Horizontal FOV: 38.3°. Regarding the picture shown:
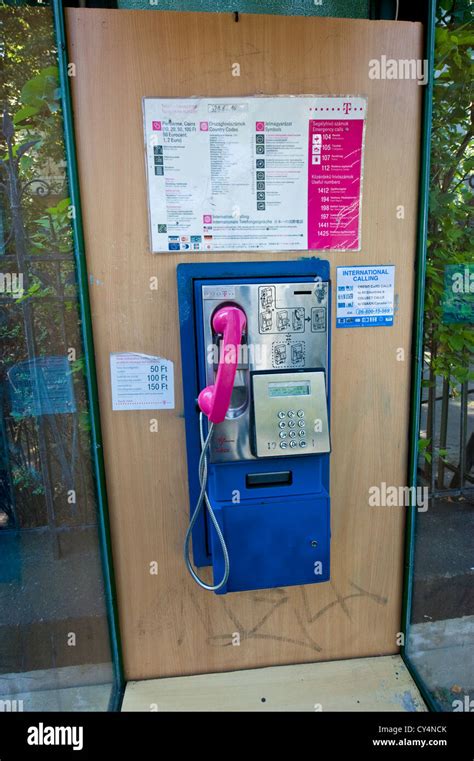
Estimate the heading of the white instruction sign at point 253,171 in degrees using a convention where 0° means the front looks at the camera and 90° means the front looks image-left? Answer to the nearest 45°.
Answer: approximately 0°

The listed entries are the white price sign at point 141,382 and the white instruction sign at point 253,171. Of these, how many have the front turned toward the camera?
2

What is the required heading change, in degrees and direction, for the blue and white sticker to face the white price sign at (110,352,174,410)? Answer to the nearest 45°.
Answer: approximately 90° to its right

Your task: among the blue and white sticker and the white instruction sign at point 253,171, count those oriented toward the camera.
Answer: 2

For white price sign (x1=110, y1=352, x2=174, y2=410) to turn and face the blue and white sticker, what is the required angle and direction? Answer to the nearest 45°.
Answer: approximately 90° to its left

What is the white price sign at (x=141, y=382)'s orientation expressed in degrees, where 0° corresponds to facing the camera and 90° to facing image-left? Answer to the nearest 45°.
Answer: approximately 0°
